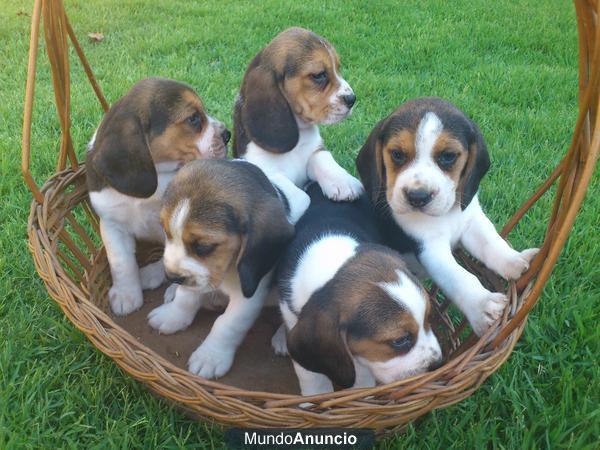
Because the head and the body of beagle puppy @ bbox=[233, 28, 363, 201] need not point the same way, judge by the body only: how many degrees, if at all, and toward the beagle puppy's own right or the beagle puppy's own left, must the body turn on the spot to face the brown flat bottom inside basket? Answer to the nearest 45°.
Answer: approximately 45° to the beagle puppy's own right

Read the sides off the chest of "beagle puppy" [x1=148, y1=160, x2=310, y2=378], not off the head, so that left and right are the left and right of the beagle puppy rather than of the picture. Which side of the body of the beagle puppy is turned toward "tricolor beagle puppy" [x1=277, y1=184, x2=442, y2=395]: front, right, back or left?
left

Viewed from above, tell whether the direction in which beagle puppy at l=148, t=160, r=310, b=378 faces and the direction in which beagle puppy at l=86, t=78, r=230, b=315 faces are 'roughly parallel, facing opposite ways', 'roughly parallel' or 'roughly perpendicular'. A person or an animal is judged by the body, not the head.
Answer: roughly perpendicular

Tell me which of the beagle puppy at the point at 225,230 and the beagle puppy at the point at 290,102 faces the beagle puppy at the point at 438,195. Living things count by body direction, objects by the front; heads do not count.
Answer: the beagle puppy at the point at 290,102

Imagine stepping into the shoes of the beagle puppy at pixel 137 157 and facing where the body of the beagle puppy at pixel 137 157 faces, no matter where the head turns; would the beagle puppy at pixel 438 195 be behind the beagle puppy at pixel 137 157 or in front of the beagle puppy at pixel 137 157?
in front

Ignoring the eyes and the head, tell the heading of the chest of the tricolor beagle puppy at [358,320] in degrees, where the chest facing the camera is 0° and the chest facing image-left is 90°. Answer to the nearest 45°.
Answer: approximately 315°

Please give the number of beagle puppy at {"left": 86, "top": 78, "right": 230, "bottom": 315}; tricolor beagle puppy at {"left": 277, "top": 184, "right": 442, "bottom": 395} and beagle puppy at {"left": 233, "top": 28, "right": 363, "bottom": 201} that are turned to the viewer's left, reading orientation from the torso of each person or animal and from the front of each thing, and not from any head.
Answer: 0

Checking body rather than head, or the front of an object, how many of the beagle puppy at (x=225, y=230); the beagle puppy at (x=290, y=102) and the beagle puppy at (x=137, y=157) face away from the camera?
0

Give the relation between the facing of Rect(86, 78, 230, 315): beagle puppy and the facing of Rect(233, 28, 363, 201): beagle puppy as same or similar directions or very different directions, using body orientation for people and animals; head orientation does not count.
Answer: same or similar directions

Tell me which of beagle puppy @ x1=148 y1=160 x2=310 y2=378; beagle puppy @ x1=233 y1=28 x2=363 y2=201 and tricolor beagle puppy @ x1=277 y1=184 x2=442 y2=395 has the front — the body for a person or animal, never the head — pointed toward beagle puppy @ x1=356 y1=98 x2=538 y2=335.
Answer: beagle puppy @ x1=233 y1=28 x2=363 y2=201
